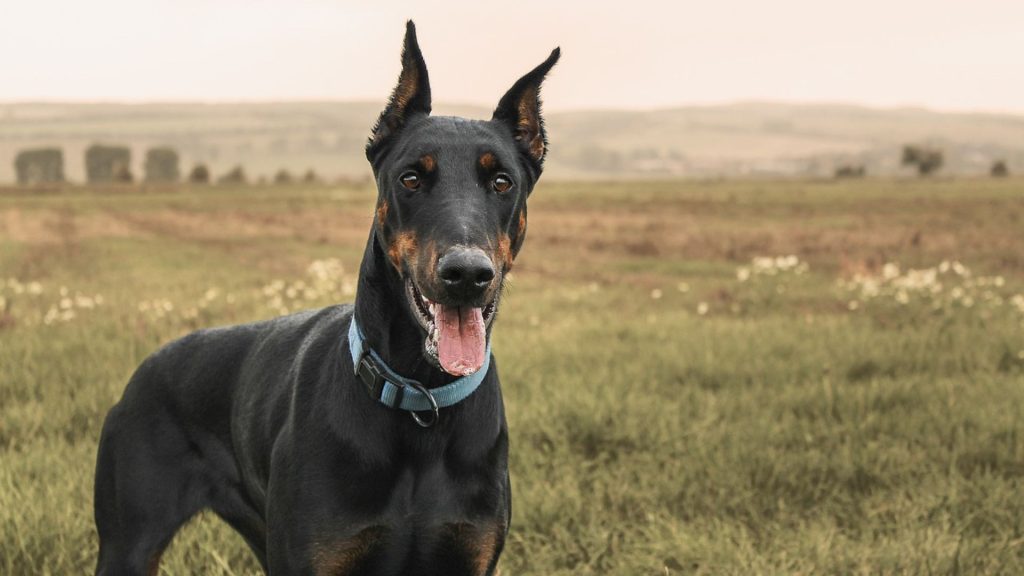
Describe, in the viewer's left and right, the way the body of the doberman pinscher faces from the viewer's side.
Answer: facing the viewer and to the right of the viewer
